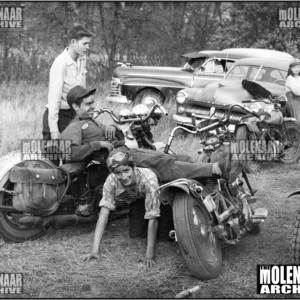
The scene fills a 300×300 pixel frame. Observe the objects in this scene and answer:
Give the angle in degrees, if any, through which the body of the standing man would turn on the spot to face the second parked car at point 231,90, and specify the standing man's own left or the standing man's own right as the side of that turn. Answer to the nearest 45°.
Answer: approximately 90° to the standing man's own left

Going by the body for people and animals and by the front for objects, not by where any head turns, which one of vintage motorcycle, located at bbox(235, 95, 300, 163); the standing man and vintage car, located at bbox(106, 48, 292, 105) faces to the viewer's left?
the vintage car

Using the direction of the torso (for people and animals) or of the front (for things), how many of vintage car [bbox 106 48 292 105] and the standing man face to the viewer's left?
1

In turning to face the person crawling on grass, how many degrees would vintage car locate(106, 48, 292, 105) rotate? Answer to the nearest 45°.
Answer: approximately 90° to its left

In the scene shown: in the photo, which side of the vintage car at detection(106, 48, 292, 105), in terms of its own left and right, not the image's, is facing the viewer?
left

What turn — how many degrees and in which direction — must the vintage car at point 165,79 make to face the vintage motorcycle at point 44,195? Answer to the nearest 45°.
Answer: approximately 90° to its left

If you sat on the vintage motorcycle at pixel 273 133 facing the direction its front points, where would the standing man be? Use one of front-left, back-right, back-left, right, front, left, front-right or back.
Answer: right

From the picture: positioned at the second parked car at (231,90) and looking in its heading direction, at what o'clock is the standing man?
The standing man is roughly at 11 o'clock from the second parked car.

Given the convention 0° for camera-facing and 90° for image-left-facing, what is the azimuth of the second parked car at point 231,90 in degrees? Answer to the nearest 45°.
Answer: approximately 45°

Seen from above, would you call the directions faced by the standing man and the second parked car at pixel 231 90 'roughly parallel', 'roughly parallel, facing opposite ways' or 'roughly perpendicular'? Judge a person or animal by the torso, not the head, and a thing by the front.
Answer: roughly perpendicular
